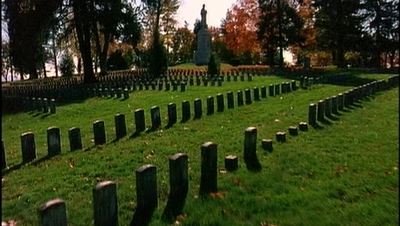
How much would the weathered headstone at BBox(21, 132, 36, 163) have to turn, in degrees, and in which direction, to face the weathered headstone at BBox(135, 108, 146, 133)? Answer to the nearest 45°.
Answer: approximately 90° to its left

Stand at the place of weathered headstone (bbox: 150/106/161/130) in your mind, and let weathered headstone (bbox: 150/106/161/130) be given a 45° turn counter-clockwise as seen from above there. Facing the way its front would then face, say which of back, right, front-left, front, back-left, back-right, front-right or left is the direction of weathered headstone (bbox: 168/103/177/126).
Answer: front-left

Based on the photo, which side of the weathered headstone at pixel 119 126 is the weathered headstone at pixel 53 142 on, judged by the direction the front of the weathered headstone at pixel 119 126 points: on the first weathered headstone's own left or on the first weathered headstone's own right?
on the first weathered headstone's own right

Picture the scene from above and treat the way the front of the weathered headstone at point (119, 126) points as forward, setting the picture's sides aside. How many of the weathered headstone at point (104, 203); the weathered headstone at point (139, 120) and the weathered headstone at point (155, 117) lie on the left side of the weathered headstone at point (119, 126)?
2

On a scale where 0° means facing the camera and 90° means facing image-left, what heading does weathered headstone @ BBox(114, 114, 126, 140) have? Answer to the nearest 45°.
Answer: approximately 315°

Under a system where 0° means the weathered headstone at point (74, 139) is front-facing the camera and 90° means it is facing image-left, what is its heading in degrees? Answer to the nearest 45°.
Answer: approximately 315°

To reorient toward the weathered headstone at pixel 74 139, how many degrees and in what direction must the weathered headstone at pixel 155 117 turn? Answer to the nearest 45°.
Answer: approximately 90° to its right

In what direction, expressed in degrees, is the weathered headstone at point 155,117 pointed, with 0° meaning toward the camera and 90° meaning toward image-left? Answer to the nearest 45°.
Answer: approximately 315°

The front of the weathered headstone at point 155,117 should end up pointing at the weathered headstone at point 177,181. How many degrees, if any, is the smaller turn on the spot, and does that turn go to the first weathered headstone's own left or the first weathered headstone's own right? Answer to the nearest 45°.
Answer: approximately 45° to the first weathered headstone's own right

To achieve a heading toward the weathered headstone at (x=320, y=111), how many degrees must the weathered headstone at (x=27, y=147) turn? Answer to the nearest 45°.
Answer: approximately 45° to its left
